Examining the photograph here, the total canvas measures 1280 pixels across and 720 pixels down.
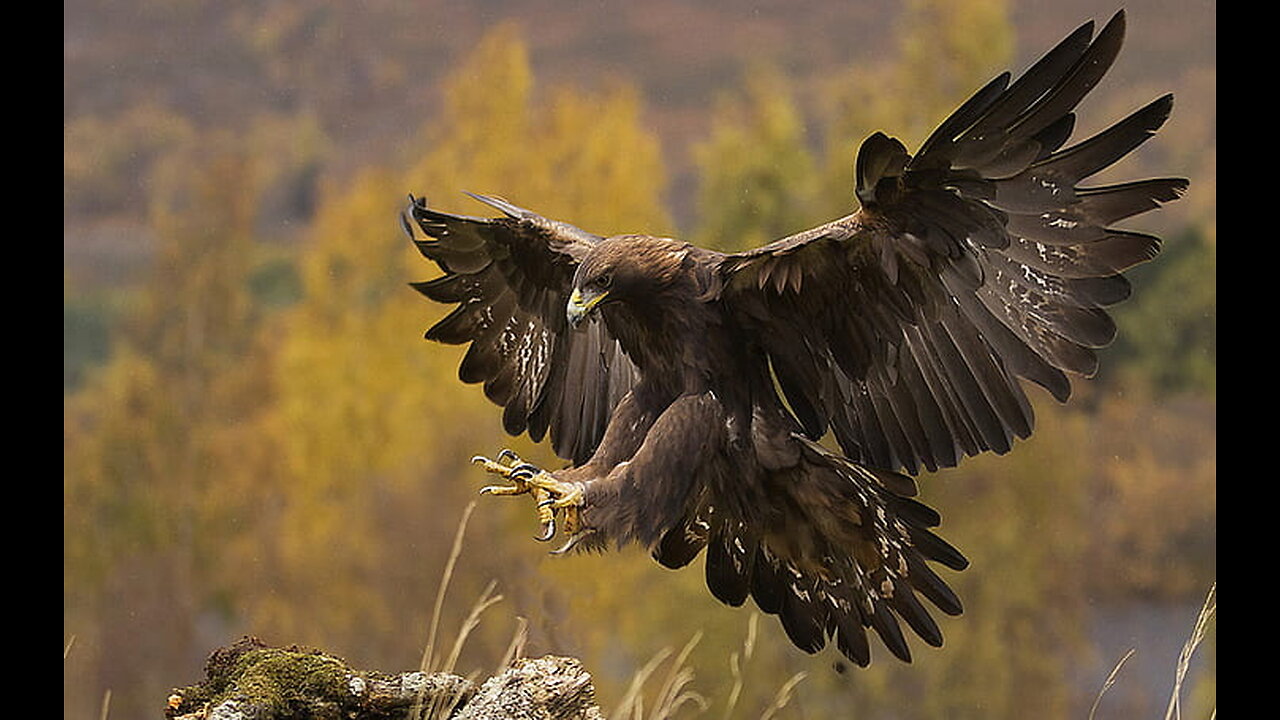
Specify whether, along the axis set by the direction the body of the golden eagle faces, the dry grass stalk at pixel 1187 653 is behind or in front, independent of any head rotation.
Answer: behind

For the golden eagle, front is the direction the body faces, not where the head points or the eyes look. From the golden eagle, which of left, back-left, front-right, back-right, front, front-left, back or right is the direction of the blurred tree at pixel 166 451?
right

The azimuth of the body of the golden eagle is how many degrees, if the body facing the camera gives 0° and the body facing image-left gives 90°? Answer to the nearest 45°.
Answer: approximately 45°

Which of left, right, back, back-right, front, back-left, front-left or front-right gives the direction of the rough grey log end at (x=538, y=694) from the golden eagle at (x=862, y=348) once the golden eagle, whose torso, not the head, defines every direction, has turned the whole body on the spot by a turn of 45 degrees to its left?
right

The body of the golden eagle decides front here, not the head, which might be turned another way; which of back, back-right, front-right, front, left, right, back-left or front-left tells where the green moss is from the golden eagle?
front-right

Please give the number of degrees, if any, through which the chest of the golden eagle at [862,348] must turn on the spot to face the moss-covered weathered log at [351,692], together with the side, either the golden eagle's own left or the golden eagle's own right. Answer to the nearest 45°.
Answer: approximately 45° to the golden eagle's own right

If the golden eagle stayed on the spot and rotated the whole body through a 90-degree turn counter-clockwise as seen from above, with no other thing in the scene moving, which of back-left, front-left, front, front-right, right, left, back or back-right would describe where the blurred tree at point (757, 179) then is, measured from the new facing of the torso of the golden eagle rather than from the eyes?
back-left

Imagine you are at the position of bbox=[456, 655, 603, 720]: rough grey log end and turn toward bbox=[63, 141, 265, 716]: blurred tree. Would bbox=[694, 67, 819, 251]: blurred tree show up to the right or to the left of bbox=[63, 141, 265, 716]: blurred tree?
right

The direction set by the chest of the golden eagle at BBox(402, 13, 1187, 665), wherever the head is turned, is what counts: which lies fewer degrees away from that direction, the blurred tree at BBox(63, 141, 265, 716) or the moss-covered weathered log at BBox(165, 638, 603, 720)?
the moss-covered weathered log
